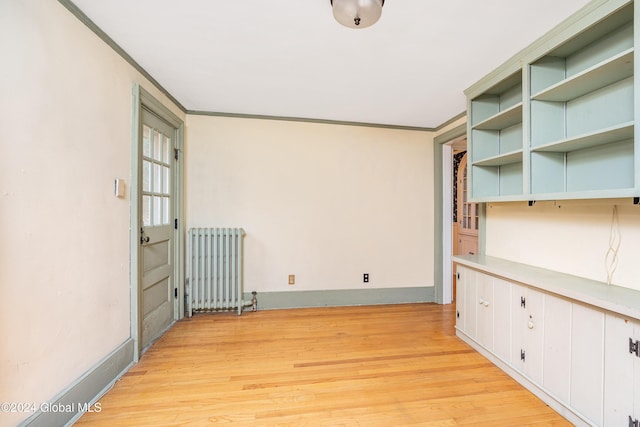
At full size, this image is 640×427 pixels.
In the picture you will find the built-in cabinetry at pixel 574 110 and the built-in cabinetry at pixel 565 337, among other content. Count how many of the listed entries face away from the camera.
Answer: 0

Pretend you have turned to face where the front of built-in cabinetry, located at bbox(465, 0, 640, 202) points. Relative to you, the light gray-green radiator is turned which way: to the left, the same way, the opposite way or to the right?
to the left

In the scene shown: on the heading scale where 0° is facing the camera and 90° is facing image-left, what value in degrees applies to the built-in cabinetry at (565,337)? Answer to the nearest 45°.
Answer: approximately 45°

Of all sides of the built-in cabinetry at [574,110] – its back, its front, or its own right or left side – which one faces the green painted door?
front

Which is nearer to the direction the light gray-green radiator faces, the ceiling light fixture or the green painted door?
the ceiling light fixture

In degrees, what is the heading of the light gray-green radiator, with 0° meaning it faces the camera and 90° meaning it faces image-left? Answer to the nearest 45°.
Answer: approximately 0°

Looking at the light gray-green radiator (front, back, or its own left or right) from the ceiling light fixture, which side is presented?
front

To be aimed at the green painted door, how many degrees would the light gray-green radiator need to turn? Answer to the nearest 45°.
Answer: approximately 45° to its right

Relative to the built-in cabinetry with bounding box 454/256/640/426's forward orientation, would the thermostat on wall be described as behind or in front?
in front

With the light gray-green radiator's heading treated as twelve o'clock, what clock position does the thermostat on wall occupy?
The thermostat on wall is roughly at 1 o'clock from the light gray-green radiator.

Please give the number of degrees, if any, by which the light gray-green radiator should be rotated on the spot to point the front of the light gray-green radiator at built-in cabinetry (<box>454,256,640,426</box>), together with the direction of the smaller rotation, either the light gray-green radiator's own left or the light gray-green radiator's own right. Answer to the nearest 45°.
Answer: approximately 45° to the light gray-green radiator's own left

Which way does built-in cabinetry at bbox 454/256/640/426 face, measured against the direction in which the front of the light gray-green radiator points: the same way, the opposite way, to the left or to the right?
to the right

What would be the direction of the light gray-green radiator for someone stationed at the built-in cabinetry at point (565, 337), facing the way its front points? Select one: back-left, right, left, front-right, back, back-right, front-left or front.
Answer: front-right
